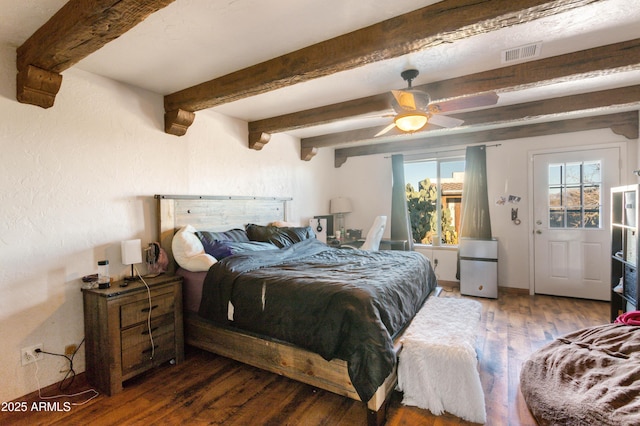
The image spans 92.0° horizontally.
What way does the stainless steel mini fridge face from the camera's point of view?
toward the camera

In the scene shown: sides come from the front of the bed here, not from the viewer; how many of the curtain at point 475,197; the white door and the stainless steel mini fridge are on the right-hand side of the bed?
0

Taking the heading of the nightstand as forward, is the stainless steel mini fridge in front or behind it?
in front

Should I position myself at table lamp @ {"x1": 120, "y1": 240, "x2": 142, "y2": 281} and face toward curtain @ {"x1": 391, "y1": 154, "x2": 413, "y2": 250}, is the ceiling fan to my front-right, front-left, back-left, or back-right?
front-right

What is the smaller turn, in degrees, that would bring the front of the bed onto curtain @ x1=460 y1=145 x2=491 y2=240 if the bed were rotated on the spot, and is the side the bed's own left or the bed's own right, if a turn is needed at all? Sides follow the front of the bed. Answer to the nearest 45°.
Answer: approximately 90° to the bed's own left

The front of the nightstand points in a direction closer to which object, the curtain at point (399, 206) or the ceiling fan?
the ceiling fan

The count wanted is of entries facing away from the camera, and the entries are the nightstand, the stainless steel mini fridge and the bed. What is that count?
0

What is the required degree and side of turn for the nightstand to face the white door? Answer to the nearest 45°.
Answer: approximately 45° to its left

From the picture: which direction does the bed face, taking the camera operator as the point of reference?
facing the viewer and to the right of the viewer

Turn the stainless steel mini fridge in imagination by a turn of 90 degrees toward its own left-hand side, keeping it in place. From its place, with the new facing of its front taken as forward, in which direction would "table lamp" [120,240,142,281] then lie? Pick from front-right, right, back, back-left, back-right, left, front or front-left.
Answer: back-right

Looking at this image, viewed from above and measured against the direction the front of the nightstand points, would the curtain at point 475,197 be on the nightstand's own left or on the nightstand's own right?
on the nightstand's own left

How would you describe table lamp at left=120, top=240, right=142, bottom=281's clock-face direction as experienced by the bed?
The table lamp is roughly at 5 o'clock from the bed.

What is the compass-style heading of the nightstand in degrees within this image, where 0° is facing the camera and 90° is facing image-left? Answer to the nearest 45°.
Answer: approximately 315°

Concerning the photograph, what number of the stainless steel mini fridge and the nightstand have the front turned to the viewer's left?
0

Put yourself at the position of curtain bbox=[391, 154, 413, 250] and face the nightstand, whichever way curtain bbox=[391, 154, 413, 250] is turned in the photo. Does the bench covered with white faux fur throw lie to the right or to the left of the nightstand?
left

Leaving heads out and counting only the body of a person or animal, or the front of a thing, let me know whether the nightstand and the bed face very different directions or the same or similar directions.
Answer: same or similar directions

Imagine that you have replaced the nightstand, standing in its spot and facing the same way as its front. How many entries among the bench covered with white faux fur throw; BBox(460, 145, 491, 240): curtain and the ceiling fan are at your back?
0

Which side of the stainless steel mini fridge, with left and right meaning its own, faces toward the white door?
left

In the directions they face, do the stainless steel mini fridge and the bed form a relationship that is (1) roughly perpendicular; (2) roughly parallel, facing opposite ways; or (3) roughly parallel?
roughly perpendicular
